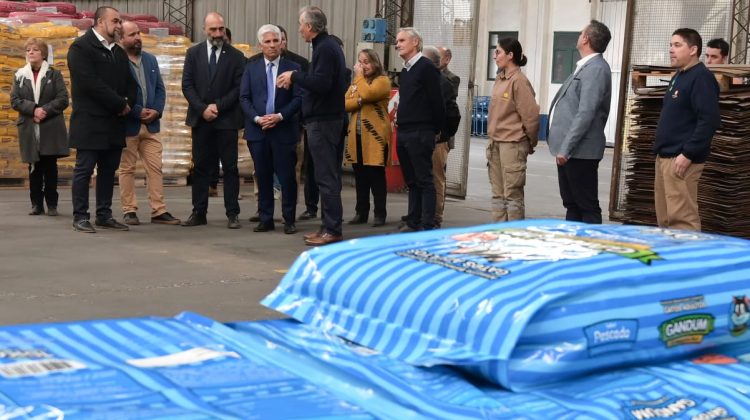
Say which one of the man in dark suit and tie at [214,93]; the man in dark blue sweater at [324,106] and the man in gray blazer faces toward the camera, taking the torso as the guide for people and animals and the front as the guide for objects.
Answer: the man in dark suit and tie

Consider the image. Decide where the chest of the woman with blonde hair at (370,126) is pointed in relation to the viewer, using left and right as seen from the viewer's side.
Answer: facing the viewer and to the left of the viewer

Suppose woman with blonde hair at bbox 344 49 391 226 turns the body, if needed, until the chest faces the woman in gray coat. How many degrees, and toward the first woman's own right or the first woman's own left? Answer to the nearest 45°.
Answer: approximately 45° to the first woman's own right

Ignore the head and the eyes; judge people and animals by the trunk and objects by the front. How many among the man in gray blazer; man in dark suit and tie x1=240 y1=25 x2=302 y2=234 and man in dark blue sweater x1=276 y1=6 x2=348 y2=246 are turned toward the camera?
1

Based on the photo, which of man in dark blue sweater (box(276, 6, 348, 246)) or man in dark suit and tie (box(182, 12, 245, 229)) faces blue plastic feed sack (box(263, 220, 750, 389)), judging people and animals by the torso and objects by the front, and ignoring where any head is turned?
the man in dark suit and tie

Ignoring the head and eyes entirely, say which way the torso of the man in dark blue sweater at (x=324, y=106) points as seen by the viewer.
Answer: to the viewer's left

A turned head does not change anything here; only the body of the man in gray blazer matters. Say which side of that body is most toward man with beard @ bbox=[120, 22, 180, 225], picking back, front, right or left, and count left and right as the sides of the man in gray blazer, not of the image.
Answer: front

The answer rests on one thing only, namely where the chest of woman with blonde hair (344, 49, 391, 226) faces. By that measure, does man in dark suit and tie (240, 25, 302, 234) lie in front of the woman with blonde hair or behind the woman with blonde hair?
in front

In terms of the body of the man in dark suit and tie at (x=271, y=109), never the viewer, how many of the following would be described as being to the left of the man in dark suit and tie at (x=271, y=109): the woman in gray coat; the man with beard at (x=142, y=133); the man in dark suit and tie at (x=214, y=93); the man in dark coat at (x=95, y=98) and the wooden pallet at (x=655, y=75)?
1

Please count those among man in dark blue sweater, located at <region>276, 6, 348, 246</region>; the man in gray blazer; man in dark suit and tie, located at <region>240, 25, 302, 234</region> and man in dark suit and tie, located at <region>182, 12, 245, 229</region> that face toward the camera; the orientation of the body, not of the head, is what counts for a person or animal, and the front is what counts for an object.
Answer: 2

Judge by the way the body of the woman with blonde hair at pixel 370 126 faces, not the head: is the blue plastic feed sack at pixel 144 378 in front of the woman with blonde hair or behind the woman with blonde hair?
in front

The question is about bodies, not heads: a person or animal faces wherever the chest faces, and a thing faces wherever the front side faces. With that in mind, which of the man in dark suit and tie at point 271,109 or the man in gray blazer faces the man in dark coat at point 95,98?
the man in gray blazer

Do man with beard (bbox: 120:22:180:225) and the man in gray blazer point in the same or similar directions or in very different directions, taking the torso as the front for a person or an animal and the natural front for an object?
very different directions

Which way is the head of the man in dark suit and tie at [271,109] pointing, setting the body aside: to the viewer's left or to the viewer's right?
to the viewer's right

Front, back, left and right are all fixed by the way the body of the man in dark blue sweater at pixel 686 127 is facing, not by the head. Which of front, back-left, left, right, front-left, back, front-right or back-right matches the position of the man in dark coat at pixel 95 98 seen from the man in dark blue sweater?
front-right

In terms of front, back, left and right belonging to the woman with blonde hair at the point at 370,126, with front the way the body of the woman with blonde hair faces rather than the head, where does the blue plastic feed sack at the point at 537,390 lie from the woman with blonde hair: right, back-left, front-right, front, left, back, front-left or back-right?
front-left
